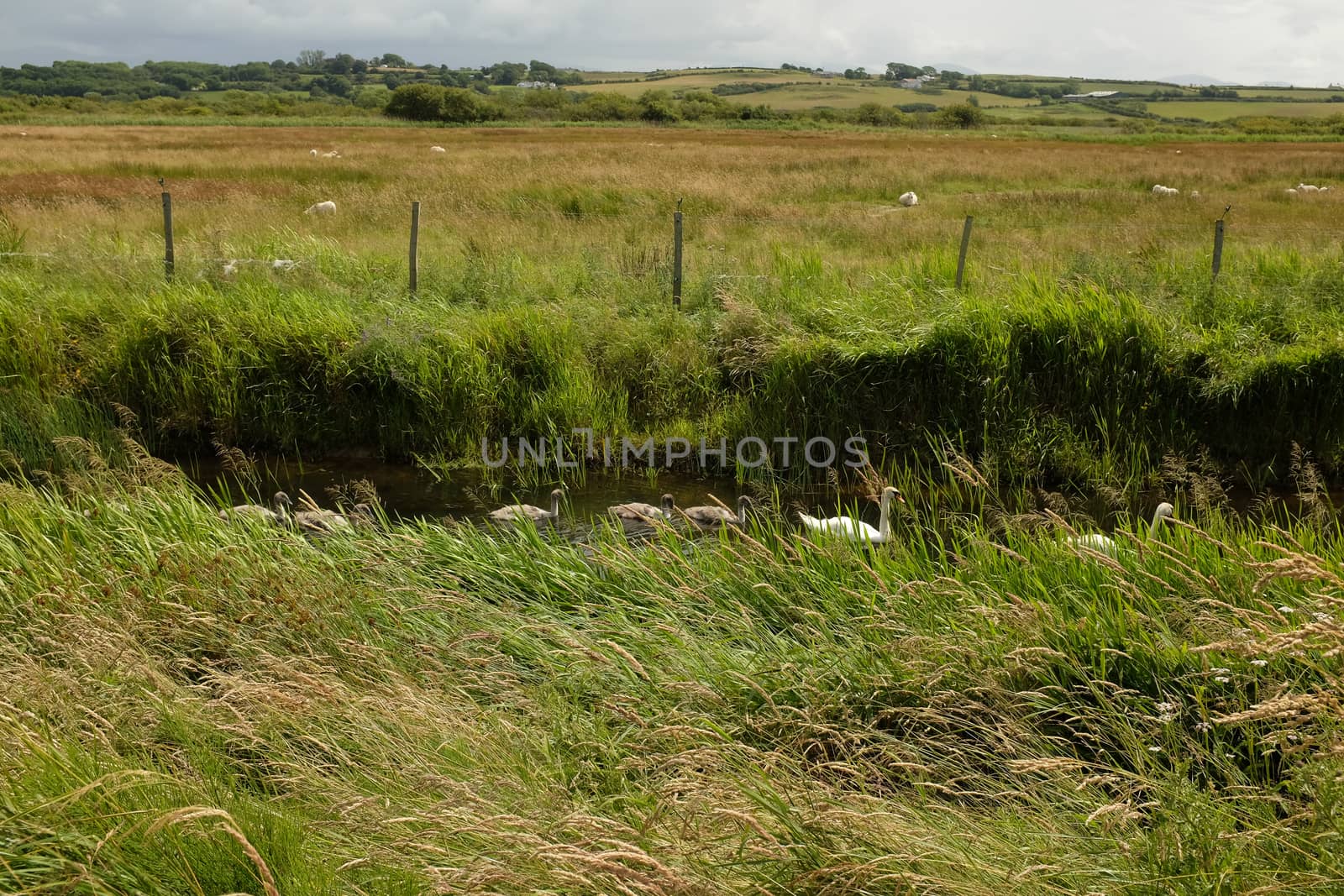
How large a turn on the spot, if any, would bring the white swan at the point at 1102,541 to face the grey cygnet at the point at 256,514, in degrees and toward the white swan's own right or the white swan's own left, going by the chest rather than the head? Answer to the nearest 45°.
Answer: approximately 180°

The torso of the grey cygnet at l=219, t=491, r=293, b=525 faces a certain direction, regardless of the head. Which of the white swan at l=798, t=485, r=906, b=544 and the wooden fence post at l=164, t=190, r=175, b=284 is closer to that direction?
the white swan

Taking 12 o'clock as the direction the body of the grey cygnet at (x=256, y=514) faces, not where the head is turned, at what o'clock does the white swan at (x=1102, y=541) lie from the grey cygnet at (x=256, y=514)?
the white swan at (x=1102, y=541) is roughly at 1 o'clock from the grey cygnet at (x=256, y=514).

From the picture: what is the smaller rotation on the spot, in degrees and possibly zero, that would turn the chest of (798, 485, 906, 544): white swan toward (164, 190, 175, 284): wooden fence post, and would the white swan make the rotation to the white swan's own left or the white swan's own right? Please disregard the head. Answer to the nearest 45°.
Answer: approximately 135° to the white swan's own left

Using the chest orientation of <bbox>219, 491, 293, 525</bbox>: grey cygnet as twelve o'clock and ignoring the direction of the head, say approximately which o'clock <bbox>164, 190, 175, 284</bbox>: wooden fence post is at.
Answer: The wooden fence post is roughly at 9 o'clock from the grey cygnet.

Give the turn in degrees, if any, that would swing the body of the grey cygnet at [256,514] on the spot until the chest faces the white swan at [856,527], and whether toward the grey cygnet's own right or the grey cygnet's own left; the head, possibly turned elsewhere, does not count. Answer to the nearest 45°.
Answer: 0° — it already faces it

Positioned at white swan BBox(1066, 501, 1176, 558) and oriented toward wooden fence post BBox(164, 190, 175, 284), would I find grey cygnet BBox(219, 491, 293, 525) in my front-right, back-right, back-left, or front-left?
front-left

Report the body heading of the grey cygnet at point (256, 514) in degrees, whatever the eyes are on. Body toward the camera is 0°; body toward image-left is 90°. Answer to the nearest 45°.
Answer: approximately 270°

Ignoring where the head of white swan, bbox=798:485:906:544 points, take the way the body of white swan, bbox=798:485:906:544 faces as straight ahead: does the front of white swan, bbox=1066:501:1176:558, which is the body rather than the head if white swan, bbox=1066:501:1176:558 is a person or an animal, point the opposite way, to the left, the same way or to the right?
the same way

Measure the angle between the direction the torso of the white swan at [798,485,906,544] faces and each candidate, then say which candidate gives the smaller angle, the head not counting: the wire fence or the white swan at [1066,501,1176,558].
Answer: the white swan

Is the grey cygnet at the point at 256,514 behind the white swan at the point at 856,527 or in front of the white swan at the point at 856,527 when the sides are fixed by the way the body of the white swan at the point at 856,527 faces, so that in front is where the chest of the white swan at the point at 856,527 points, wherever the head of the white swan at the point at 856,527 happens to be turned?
behind

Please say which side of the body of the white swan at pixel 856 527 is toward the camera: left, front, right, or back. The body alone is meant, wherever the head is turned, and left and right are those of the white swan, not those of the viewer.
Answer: right

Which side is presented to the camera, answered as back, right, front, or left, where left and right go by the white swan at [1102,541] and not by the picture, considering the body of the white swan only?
right

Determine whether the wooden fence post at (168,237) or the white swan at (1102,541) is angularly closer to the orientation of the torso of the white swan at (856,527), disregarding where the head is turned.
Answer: the white swan

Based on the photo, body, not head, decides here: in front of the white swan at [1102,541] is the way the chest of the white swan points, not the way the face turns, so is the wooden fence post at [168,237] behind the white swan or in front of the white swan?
behind
